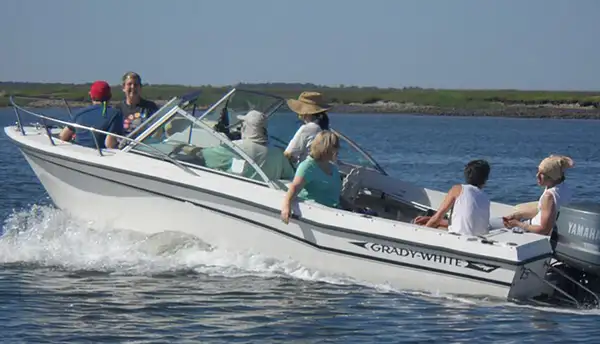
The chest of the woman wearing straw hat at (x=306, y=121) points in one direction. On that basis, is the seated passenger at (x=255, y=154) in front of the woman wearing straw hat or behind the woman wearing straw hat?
in front

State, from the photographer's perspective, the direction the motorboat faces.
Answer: facing away from the viewer and to the left of the viewer

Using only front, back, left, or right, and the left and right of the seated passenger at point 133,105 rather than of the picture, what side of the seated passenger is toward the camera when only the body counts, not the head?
front

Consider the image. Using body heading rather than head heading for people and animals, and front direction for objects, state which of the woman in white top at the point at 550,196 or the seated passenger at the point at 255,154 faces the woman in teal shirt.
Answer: the woman in white top

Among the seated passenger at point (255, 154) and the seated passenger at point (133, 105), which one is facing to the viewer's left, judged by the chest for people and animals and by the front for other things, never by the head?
the seated passenger at point (255, 154)

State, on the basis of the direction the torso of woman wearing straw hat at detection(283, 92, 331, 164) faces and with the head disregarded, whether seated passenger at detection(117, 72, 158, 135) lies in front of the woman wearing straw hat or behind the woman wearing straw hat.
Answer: in front

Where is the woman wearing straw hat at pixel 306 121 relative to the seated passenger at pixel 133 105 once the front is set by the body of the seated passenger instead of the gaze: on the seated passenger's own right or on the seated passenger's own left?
on the seated passenger's own left

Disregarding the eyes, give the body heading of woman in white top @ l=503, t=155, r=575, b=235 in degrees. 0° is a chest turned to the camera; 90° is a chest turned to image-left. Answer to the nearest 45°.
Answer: approximately 90°

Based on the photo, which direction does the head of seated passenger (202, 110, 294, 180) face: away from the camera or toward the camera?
away from the camera

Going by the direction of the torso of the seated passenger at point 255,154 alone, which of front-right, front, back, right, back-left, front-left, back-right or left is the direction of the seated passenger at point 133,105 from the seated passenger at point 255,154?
front-right

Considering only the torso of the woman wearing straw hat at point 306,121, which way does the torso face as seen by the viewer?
to the viewer's left

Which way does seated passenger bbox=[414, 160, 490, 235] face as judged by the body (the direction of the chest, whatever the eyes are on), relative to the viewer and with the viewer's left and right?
facing away from the viewer and to the left of the viewer

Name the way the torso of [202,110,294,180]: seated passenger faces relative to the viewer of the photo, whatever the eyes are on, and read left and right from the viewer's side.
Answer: facing to the left of the viewer

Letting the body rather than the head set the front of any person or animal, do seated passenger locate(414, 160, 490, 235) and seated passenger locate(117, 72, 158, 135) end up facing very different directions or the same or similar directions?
very different directions
